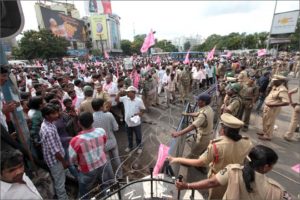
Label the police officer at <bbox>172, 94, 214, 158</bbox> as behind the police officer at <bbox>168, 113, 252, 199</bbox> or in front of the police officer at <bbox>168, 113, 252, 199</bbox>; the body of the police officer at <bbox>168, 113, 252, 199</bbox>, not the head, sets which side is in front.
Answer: in front

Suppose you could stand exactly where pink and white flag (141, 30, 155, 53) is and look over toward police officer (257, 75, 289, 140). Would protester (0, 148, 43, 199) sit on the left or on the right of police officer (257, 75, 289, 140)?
right

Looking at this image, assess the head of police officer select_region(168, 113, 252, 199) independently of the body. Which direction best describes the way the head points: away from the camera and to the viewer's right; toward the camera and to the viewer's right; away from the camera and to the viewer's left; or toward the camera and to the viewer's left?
away from the camera and to the viewer's left

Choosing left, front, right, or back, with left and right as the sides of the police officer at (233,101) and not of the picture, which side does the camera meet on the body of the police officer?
left

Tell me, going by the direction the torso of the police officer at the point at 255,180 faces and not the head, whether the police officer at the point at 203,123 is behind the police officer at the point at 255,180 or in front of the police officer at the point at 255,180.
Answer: in front

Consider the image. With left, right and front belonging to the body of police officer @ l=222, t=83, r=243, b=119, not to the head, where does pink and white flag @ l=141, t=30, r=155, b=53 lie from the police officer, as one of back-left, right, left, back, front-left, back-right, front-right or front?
front-right

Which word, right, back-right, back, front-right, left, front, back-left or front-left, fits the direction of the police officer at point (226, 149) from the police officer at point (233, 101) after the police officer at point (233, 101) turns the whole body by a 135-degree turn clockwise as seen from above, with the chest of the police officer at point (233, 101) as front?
back-right
